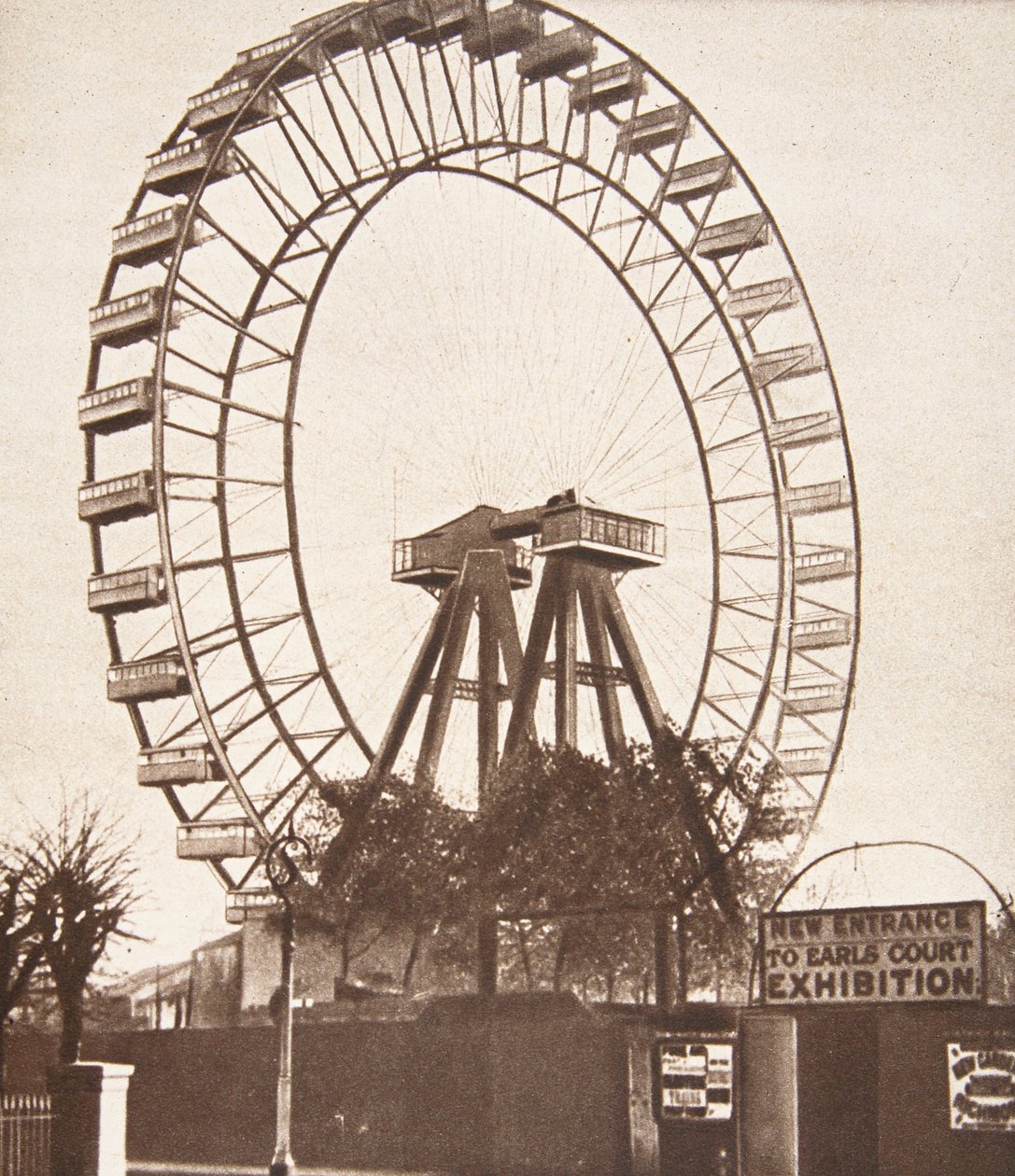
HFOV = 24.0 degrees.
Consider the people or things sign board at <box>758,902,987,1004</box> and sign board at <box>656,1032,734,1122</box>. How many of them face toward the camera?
2

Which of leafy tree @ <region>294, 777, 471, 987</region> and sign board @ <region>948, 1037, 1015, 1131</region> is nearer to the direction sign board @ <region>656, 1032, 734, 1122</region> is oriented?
the sign board

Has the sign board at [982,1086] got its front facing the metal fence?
no

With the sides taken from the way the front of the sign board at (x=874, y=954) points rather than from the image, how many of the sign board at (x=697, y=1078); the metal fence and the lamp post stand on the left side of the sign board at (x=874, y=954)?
0

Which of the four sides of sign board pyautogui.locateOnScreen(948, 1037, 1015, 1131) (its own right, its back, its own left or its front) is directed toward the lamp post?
right

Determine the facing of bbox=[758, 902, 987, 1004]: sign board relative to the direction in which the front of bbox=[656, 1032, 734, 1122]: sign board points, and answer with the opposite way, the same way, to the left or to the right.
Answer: the same way

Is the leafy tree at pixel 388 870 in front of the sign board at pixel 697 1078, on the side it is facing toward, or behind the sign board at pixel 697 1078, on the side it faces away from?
behind

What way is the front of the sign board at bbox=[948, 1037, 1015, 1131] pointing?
toward the camera

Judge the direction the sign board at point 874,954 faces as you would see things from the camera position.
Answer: facing the viewer

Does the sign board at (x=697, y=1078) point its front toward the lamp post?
no

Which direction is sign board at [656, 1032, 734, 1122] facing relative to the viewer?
toward the camera

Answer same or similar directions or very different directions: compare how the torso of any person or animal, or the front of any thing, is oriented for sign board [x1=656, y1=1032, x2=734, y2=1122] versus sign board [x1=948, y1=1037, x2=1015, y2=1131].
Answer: same or similar directions

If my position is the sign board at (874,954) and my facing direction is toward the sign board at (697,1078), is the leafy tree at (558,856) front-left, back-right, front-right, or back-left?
front-right

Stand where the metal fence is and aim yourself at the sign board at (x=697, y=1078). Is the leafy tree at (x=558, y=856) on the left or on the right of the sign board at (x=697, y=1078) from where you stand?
left

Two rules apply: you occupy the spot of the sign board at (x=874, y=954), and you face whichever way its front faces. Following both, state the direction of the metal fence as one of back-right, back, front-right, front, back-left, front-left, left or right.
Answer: front-right

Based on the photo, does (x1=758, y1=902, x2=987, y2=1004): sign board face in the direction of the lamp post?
no

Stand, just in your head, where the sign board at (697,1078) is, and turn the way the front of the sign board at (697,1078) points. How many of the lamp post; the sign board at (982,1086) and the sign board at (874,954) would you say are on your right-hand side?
1

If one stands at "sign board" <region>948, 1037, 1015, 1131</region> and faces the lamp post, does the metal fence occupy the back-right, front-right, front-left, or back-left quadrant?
front-left

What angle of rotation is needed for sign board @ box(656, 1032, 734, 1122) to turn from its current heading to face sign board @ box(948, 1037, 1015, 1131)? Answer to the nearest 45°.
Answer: approximately 45° to its left

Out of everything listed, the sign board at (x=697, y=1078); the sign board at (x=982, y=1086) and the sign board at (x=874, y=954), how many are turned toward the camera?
3
